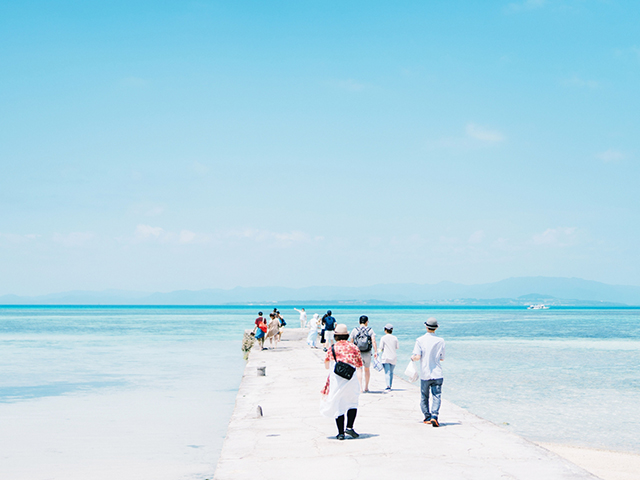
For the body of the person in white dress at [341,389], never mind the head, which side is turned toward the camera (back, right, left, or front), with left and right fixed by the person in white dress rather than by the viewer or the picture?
back

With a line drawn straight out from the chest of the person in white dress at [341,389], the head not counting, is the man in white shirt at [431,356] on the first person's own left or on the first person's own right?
on the first person's own right

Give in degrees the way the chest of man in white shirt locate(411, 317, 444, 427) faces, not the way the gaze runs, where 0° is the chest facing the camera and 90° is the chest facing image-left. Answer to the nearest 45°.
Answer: approximately 180°

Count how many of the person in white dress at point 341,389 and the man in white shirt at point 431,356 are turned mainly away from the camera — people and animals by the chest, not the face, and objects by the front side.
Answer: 2

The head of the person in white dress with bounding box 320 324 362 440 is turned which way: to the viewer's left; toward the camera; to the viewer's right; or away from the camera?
away from the camera

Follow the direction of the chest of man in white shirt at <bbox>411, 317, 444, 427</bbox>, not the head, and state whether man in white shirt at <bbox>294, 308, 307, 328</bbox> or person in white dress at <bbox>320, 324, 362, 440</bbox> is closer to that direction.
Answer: the man in white shirt

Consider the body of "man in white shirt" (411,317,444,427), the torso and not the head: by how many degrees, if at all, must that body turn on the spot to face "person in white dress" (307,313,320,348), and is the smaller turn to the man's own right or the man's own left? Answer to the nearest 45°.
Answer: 0° — they already face them

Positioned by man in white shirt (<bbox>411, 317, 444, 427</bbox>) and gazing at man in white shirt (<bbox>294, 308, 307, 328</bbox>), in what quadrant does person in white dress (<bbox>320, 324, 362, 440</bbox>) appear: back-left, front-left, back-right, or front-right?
back-left

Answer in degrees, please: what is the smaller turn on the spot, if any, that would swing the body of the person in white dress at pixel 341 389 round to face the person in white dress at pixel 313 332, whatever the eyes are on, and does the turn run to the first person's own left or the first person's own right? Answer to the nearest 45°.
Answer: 0° — they already face them
